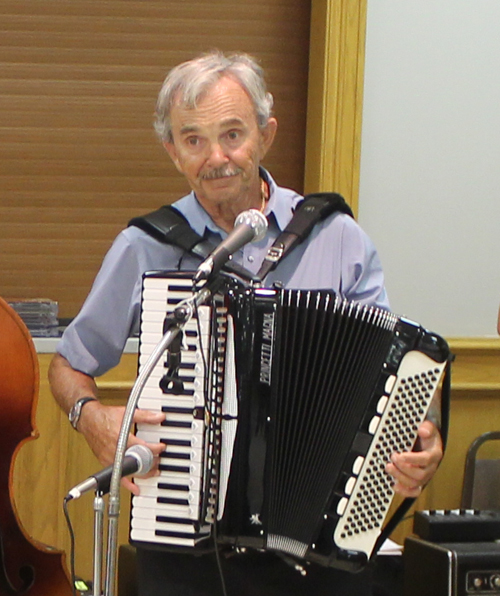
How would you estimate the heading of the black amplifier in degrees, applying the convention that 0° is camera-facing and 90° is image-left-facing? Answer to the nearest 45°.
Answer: approximately 315°

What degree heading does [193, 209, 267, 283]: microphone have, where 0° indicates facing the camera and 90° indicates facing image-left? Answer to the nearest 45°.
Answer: approximately 225°

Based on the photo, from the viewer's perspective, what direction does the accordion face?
toward the camera

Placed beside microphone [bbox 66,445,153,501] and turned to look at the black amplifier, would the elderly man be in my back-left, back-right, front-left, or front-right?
front-left

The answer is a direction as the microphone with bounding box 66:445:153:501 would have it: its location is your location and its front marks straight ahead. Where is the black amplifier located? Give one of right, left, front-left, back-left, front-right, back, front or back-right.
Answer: front

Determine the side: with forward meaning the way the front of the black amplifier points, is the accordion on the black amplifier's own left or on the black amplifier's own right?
on the black amplifier's own right

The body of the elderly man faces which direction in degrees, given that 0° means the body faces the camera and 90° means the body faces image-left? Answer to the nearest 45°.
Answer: approximately 0°

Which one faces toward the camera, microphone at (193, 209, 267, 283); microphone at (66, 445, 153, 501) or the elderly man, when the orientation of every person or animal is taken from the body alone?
the elderly man

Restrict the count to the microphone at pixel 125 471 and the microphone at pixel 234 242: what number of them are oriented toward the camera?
0

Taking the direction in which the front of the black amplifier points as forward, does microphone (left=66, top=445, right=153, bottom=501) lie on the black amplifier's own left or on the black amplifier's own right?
on the black amplifier's own right
